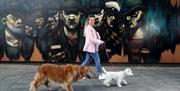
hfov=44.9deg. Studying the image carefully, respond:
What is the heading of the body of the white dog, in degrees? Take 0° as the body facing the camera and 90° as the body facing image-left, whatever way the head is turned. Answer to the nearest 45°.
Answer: approximately 270°

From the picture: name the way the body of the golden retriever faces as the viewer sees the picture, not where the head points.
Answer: to the viewer's right

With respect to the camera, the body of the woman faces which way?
to the viewer's right

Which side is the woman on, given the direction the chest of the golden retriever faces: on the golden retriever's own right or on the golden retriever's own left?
on the golden retriever's own left

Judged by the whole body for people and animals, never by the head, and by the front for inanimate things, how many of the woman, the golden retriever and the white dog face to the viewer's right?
3

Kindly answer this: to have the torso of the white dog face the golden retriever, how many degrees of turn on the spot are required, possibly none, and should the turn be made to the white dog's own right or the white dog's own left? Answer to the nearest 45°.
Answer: approximately 135° to the white dog's own right
